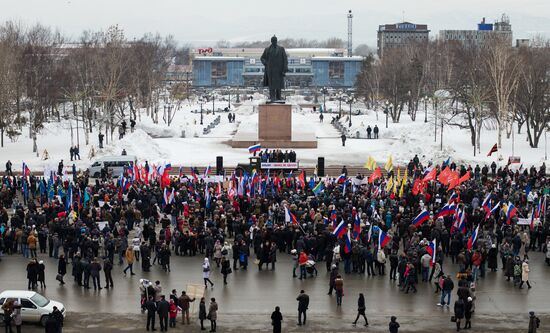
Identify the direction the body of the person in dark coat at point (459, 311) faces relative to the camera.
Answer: away from the camera

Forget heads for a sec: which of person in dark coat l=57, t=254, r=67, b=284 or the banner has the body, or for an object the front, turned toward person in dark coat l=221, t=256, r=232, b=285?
the banner

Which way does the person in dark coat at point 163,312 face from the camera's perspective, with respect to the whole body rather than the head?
away from the camera

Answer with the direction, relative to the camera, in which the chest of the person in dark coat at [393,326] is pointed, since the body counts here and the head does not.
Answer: away from the camera

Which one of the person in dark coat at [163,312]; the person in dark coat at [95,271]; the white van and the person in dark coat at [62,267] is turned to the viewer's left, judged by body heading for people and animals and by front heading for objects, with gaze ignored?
the white van

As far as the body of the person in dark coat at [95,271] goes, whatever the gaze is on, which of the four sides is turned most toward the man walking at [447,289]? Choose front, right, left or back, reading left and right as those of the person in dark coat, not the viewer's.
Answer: right

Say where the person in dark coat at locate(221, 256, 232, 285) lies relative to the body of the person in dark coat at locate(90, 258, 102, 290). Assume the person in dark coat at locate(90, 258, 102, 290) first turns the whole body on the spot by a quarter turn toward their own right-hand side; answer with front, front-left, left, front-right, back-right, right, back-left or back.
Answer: front

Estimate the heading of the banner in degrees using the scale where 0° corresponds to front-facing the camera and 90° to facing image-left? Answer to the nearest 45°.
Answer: approximately 0°

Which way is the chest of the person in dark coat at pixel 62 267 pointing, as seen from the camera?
away from the camera

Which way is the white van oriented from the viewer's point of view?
to the viewer's left

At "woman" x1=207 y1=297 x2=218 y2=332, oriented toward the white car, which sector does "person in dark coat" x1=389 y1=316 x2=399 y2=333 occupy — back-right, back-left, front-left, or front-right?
back-left

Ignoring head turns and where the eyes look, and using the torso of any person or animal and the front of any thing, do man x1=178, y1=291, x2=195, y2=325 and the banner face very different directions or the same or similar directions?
very different directions

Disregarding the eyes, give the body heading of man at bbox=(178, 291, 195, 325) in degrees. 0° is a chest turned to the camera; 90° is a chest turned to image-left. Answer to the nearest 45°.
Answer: approximately 180°

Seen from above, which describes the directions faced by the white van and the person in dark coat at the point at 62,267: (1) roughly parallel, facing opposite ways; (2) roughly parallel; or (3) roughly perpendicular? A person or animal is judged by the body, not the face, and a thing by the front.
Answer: roughly perpendicular
